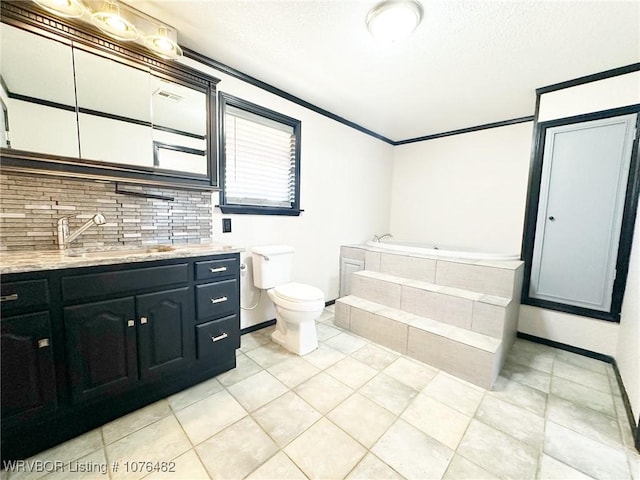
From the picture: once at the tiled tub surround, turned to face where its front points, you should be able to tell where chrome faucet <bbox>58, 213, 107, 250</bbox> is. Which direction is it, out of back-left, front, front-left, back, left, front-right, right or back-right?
front

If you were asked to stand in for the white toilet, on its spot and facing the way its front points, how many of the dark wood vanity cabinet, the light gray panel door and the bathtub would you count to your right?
1

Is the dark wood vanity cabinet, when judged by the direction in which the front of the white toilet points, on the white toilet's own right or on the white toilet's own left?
on the white toilet's own right

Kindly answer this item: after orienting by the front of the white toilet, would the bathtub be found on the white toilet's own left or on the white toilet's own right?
on the white toilet's own left

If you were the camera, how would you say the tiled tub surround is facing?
facing the viewer and to the left of the viewer

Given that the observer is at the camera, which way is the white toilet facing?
facing the viewer and to the right of the viewer

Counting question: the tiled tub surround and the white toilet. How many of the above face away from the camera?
0
